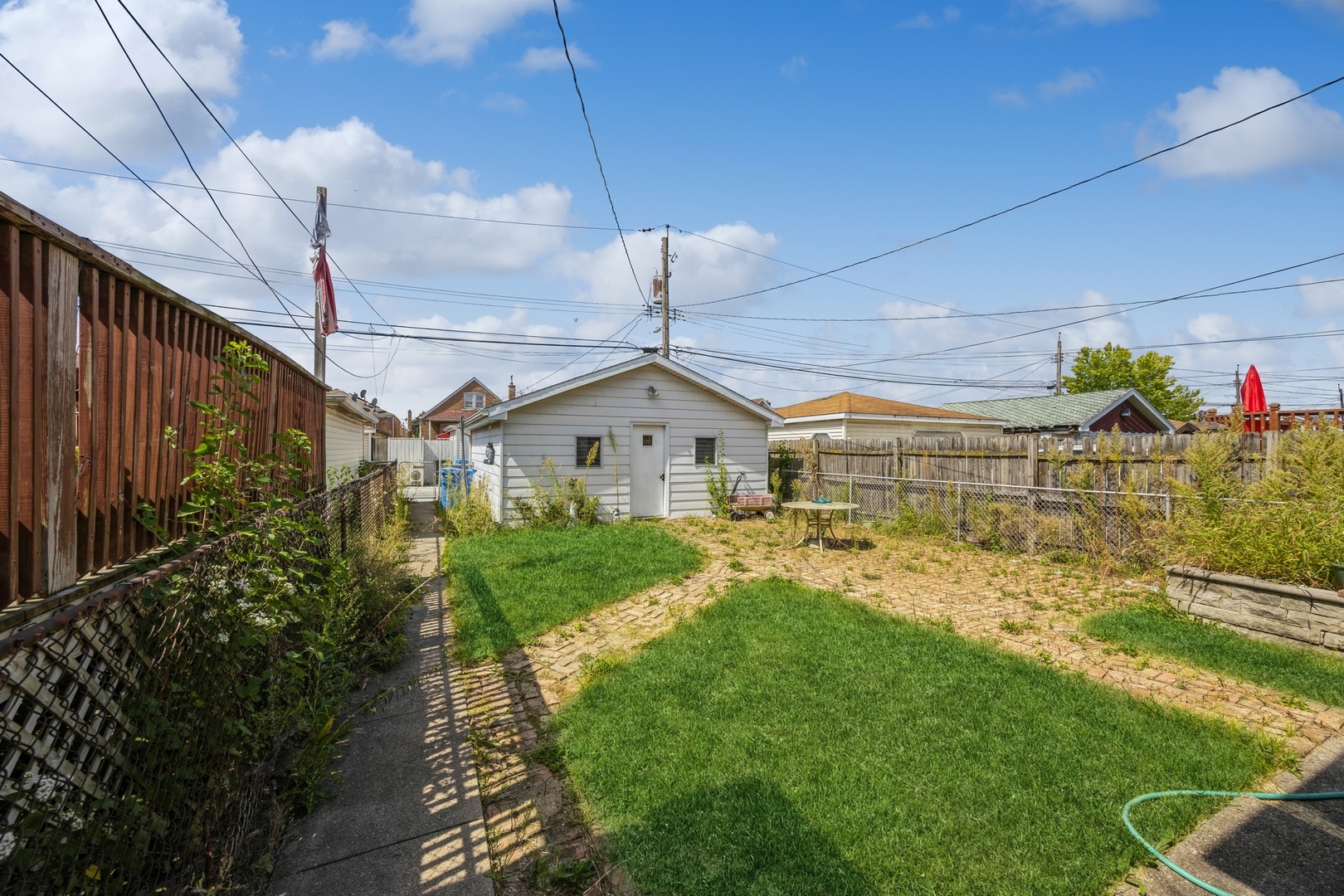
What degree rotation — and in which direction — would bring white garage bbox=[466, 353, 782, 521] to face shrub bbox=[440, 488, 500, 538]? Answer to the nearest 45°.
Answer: approximately 90° to its right

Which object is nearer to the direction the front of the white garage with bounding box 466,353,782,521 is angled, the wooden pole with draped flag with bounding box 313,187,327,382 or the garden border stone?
the garden border stone

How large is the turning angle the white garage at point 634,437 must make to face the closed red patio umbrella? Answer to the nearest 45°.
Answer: approximately 45° to its left

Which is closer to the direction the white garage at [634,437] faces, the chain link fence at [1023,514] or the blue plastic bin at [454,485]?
the chain link fence

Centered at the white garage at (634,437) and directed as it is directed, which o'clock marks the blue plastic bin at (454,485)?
The blue plastic bin is roughly at 4 o'clock from the white garage.

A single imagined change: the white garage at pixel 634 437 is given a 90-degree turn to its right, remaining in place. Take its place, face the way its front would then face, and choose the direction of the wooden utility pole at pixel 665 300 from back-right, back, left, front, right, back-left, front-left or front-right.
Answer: right

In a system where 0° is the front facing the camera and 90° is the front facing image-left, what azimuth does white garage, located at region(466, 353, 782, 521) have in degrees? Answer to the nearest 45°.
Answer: approximately 0°

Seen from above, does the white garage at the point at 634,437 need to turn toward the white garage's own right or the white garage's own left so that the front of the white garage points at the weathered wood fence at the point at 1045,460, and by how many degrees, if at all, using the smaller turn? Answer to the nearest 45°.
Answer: approximately 45° to the white garage's own left

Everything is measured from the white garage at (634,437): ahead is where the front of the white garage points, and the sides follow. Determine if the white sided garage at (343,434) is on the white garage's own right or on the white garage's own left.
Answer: on the white garage's own right

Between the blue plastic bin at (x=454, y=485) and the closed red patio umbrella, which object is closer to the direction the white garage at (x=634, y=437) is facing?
the closed red patio umbrella

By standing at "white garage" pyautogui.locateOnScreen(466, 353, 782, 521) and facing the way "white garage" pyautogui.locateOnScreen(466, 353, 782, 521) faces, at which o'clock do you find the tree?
The tree is roughly at 8 o'clock from the white garage.
